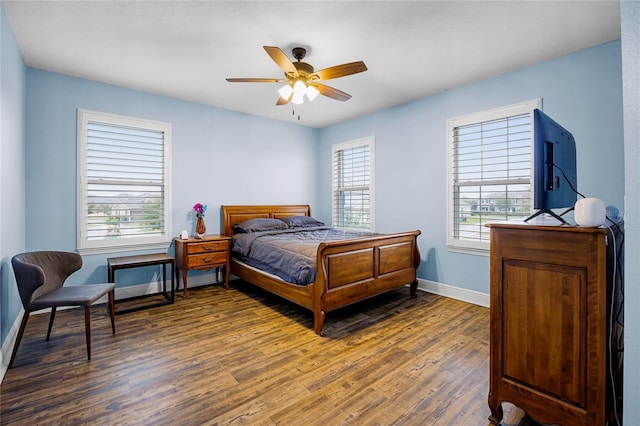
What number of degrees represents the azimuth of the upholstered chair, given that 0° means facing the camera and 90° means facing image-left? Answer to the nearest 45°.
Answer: approximately 270°

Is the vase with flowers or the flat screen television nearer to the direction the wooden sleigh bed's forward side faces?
the flat screen television

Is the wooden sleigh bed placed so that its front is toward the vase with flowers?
no

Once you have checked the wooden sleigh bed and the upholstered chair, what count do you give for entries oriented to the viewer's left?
0

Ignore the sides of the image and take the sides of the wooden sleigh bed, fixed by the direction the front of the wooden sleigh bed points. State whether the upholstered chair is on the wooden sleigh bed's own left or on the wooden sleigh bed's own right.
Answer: on the wooden sleigh bed's own right

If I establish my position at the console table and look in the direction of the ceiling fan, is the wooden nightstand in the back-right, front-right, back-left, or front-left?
front-left

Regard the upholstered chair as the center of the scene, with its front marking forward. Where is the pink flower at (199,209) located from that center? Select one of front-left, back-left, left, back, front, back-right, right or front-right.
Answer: front-left

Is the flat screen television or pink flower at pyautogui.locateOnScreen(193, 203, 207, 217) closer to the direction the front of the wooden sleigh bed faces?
the flat screen television

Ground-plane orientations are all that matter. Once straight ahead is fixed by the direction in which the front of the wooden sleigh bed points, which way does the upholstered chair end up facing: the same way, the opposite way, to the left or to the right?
to the left

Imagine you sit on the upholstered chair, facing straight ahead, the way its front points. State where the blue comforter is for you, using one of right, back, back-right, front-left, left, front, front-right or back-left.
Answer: front

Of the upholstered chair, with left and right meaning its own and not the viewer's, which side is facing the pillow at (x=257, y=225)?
front

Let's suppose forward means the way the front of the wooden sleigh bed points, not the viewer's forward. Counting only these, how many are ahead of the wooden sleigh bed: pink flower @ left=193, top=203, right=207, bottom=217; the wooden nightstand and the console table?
0

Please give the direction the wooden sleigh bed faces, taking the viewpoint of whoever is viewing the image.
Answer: facing the viewer and to the right of the viewer

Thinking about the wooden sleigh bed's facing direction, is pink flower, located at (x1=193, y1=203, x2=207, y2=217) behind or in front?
behind
